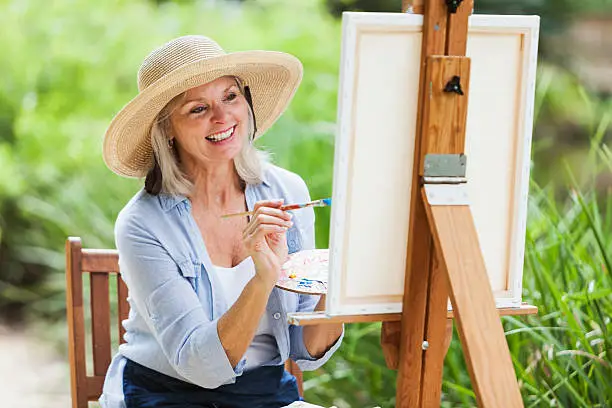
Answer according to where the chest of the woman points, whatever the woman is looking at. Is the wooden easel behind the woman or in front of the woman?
in front

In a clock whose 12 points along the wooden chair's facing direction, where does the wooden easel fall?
The wooden easel is roughly at 12 o'clock from the wooden chair.

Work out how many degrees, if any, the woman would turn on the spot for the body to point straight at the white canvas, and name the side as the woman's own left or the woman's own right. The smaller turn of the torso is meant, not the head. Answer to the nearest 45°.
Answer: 0° — they already face it

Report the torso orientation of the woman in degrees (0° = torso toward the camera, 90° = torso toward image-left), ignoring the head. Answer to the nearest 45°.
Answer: approximately 315°

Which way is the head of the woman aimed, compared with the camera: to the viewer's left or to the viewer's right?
to the viewer's right

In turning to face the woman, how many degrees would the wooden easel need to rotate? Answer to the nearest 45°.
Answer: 0° — it already faces them

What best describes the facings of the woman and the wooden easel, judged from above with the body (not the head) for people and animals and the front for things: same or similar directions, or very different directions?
very different directions
